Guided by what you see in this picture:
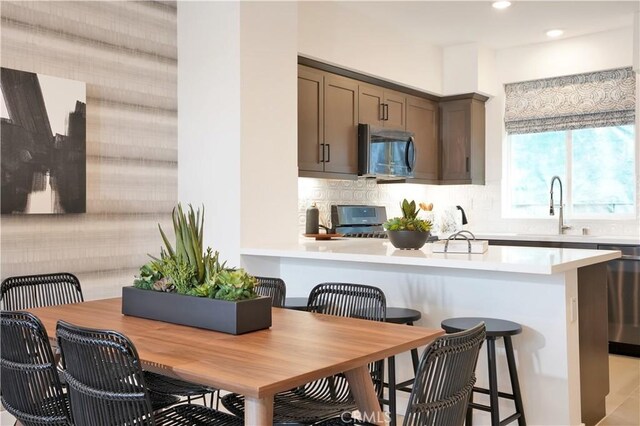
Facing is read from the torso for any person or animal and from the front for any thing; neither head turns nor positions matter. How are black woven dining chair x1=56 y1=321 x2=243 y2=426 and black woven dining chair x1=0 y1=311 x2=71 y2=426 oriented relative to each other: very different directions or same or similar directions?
same or similar directions

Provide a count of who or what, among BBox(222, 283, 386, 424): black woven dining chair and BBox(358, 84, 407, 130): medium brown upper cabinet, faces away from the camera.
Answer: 0

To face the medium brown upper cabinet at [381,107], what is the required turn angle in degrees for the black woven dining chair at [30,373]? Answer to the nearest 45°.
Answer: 0° — it already faces it

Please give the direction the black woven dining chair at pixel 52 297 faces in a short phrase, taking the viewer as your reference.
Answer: facing the viewer and to the right of the viewer

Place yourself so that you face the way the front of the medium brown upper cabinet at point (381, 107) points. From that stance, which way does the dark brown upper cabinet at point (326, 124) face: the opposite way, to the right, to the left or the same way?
the same way

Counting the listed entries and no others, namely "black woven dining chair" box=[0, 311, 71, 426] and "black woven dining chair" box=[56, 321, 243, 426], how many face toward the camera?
0

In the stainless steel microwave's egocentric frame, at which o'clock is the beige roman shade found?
The beige roman shade is roughly at 10 o'clock from the stainless steel microwave.

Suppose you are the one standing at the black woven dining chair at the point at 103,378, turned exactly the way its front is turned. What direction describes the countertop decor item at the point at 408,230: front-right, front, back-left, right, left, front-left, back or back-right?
front

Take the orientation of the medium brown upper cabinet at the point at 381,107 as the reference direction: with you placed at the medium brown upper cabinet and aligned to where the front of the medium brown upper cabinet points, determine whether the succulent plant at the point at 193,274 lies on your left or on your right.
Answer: on your right

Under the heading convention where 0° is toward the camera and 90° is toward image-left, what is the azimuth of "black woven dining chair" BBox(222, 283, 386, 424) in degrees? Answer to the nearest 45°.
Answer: approximately 45°

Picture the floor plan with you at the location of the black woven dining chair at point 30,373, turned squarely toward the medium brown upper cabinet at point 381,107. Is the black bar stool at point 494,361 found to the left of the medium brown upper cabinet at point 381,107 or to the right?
right
